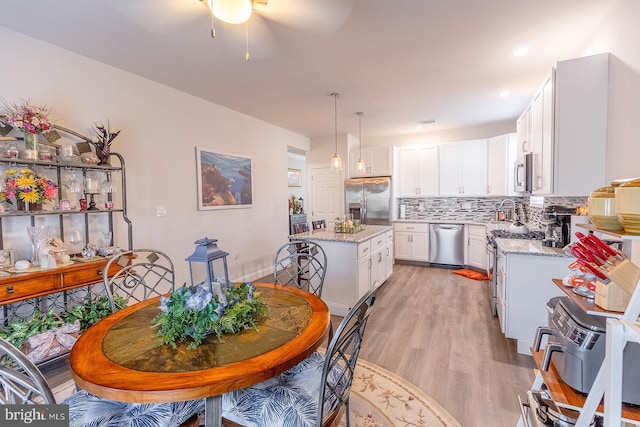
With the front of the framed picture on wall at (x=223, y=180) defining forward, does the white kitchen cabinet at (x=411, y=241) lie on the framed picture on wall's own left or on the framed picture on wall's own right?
on the framed picture on wall's own left

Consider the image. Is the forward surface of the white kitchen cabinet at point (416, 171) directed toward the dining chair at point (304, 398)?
yes

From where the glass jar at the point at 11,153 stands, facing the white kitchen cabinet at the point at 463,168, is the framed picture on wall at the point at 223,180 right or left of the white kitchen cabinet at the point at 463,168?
left

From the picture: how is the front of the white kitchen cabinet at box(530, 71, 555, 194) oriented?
to the viewer's left

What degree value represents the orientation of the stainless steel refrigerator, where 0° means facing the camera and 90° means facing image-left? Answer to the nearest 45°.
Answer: approximately 0°

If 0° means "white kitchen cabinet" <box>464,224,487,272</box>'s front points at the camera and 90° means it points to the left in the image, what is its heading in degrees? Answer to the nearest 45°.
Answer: approximately 45°

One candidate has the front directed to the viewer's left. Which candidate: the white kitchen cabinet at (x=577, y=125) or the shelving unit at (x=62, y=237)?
the white kitchen cabinet

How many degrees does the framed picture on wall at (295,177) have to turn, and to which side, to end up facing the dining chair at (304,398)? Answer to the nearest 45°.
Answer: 0° — it already faces it
